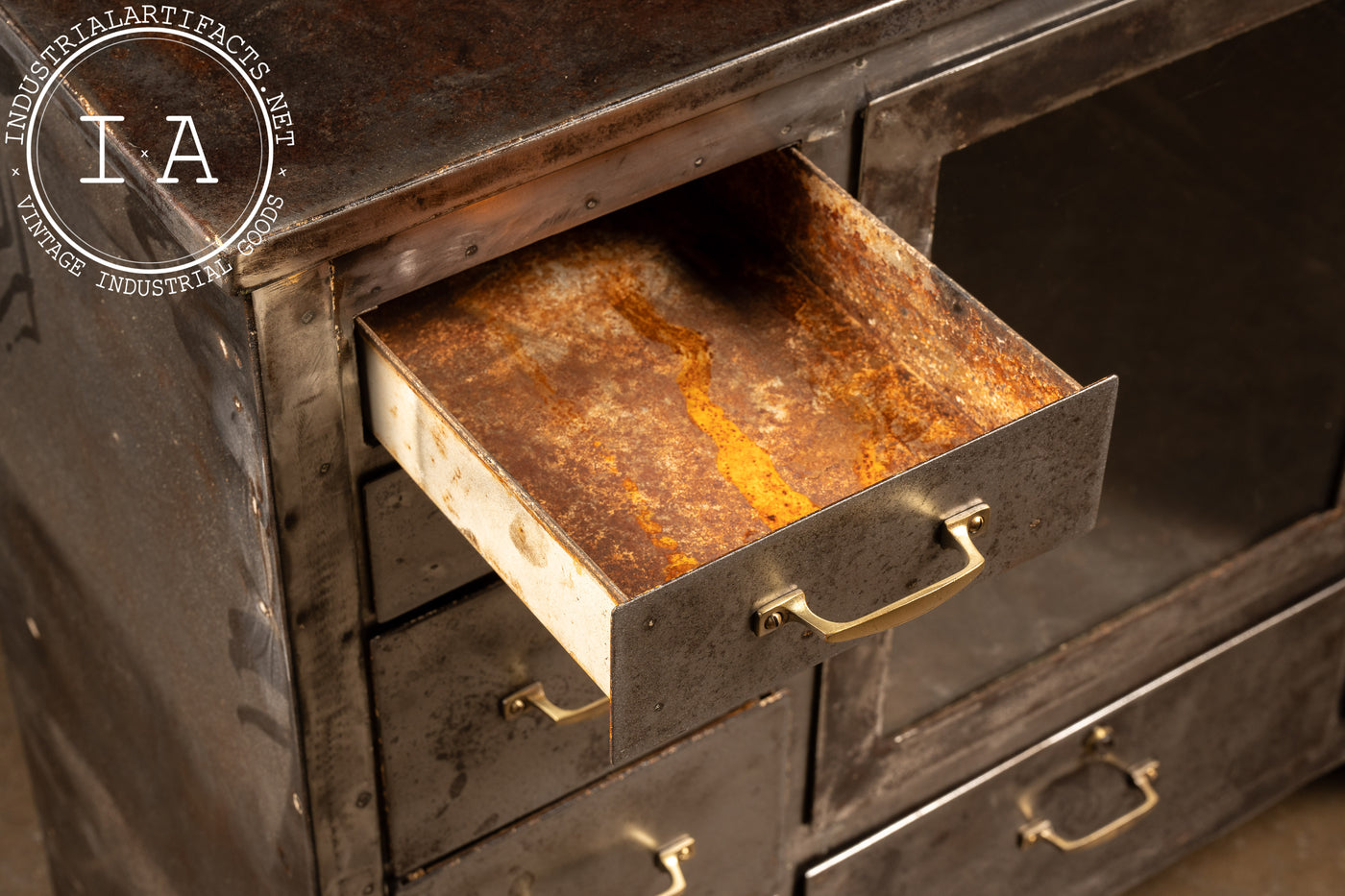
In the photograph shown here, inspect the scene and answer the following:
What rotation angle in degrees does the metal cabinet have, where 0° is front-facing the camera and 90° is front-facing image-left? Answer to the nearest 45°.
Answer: approximately 315°
